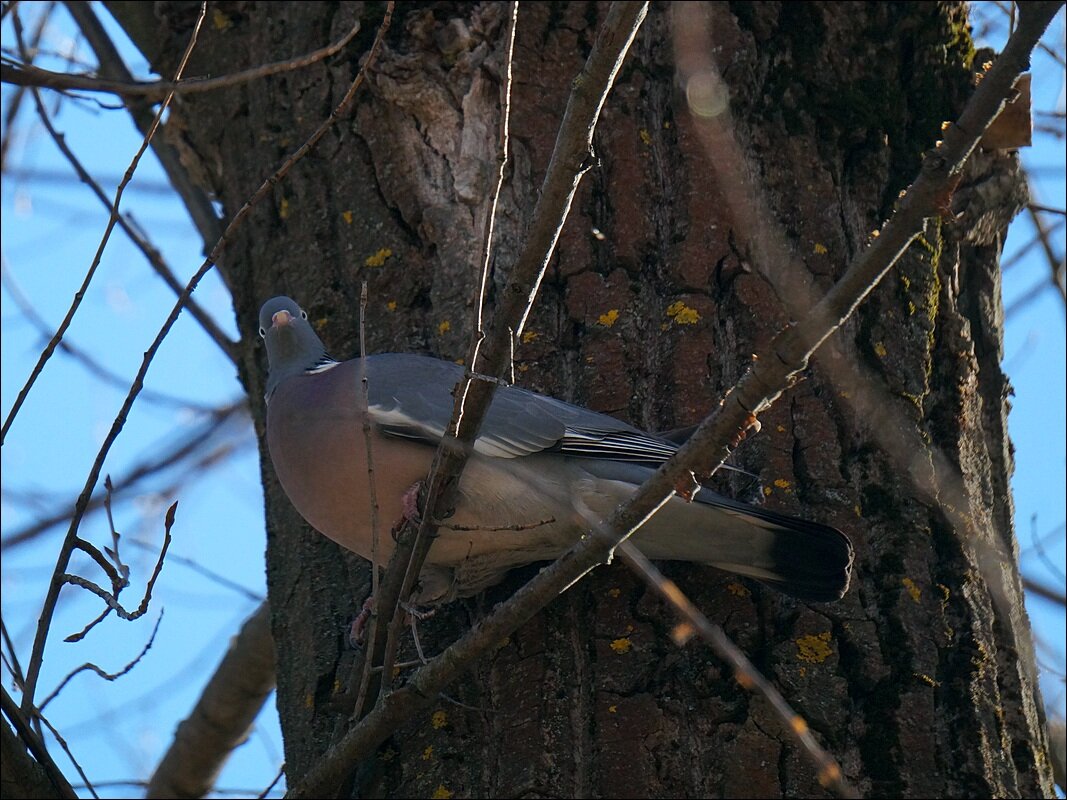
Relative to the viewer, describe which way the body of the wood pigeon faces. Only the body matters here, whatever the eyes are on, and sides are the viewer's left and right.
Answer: facing to the left of the viewer
